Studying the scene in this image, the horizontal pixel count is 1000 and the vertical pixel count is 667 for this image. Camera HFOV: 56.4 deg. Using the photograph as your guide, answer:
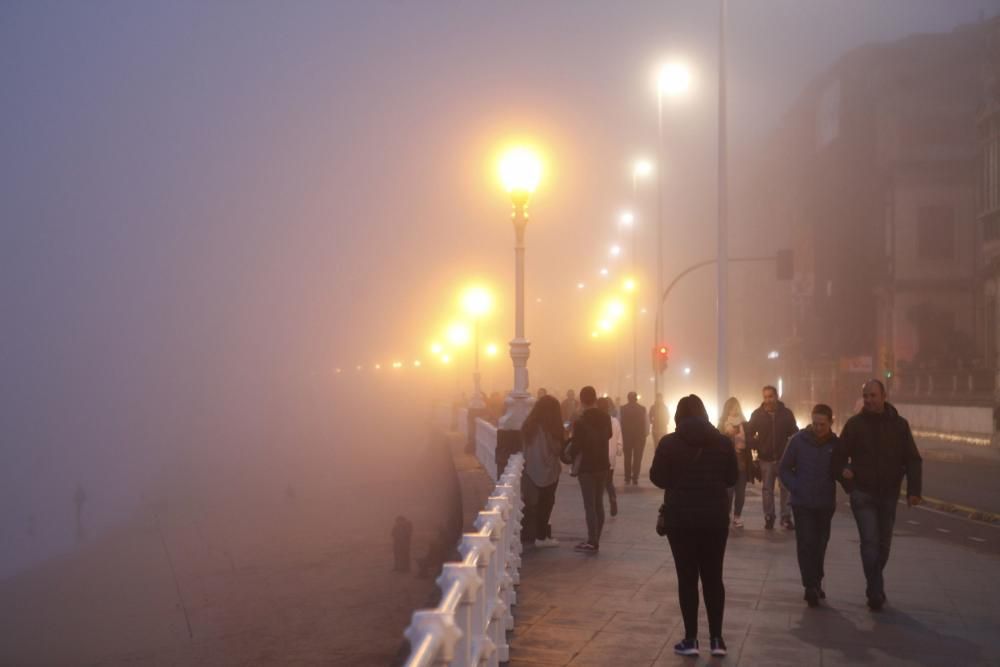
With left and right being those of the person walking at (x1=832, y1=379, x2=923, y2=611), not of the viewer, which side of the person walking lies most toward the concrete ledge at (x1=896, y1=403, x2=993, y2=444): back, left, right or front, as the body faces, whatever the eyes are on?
back

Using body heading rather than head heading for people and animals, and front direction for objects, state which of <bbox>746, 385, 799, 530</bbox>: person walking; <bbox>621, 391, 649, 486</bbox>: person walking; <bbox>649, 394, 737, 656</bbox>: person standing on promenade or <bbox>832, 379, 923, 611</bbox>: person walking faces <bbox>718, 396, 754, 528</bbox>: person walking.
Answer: <bbox>649, 394, 737, 656</bbox>: person standing on promenade

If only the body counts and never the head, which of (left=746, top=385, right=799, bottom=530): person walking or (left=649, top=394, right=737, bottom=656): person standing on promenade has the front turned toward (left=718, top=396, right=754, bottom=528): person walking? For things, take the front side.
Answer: (left=649, top=394, right=737, bottom=656): person standing on promenade

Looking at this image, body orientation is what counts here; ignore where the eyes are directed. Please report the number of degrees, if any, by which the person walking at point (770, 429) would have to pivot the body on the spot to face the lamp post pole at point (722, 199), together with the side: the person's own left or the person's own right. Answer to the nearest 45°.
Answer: approximately 180°

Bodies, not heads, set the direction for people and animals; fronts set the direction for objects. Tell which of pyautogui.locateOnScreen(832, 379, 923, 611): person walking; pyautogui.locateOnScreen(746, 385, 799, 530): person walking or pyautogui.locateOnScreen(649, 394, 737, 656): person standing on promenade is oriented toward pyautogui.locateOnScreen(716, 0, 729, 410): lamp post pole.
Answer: pyautogui.locateOnScreen(649, 394, 737, 656): person standing on promenade

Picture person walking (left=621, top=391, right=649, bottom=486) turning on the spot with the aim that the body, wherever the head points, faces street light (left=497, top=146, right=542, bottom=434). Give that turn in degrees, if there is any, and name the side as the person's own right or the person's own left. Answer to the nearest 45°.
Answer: approximately 180°

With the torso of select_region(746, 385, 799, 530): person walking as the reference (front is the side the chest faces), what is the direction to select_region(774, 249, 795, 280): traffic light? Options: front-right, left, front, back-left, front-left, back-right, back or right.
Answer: back

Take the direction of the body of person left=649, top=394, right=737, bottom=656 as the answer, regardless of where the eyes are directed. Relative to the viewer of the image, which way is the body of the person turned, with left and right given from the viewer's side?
facing away from the viewer

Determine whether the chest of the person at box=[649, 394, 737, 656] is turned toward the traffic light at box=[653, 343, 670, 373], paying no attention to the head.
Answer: yes
